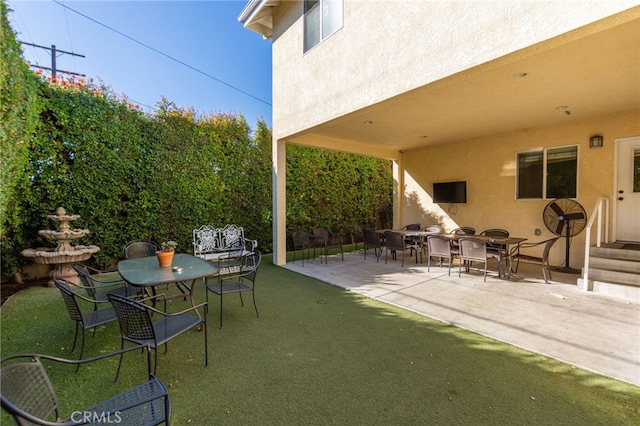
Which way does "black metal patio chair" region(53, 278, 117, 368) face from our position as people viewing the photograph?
facing away from the viewer and to the right of the viewer

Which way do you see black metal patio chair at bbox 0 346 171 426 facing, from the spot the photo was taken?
facing to the right of the viewer

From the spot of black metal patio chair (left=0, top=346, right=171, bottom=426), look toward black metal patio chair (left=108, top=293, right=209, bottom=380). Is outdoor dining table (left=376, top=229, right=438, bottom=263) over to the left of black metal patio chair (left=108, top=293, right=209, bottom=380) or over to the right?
right

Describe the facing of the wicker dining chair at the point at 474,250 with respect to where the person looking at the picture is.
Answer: facing away from the viewer and to the right of the viewer

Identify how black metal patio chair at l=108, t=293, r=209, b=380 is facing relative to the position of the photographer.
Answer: facing away from the viewer and to the right of the viewer

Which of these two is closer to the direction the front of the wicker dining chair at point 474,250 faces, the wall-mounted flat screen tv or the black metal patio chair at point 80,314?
the wall-mounted flat screen tv

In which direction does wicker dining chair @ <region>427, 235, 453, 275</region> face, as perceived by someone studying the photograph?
facing away from the viewer and to the right of the viewer

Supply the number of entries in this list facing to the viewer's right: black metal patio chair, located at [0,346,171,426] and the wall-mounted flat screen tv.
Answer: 1

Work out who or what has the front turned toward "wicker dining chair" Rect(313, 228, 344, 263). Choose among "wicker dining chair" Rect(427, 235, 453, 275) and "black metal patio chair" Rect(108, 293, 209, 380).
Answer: the black metal patio chair

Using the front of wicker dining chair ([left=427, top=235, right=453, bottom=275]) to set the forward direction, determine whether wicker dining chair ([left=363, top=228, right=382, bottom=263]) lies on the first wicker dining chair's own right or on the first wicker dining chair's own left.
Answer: on the first wicker dining chair's own left

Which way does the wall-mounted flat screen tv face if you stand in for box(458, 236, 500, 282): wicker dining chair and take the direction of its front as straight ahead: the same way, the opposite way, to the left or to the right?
the opposite way

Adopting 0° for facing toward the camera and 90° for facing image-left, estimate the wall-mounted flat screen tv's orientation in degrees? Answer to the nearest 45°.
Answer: approximately 45°

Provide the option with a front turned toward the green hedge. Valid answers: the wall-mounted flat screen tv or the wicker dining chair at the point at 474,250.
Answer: the wall-mounted flat screen tv

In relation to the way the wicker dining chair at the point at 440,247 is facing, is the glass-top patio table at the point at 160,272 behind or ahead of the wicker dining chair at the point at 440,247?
behind

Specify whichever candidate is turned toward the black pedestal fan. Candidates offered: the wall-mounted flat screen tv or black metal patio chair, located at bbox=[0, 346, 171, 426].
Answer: the black metal patio chair
